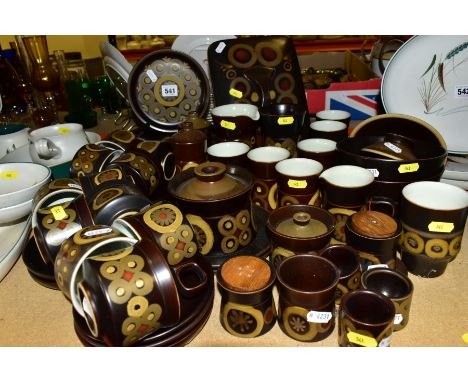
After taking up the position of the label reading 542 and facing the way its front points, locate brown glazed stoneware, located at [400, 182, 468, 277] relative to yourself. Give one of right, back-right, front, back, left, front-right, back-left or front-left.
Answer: front

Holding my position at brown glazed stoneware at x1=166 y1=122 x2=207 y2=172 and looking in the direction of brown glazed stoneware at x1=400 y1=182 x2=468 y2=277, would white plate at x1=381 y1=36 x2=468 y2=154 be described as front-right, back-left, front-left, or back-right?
front-left

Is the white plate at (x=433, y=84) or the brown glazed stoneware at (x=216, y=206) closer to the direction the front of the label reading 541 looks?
the brown glazed stoneware

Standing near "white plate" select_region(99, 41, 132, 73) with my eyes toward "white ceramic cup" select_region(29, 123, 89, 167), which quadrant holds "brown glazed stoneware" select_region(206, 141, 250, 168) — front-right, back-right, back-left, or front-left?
front-left

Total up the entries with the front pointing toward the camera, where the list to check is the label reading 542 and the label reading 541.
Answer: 2

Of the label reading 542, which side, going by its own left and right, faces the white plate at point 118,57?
right

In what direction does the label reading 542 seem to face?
toward the camera

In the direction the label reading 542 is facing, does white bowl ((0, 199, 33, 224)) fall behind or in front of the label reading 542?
in front

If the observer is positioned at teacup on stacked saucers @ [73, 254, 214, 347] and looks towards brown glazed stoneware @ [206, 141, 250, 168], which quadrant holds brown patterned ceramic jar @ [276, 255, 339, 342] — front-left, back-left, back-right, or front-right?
front-right

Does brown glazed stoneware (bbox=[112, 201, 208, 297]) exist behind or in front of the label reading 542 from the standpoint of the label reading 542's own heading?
in front

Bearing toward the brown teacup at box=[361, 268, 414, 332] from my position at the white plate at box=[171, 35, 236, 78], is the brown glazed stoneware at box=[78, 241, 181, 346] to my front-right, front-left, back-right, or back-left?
front-right

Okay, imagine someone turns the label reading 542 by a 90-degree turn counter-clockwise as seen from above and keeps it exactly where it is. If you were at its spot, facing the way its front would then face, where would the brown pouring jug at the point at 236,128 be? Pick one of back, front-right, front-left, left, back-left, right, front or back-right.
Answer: back-right

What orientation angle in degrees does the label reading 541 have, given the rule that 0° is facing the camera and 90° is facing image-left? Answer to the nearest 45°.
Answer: approximately 0°

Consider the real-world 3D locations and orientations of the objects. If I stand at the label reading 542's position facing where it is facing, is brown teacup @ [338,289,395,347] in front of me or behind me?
in front

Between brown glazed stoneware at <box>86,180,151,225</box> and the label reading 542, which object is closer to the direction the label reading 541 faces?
the brown glazed stoneware

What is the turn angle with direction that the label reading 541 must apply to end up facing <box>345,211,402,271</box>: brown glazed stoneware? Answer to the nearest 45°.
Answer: approximately 45° to its left
